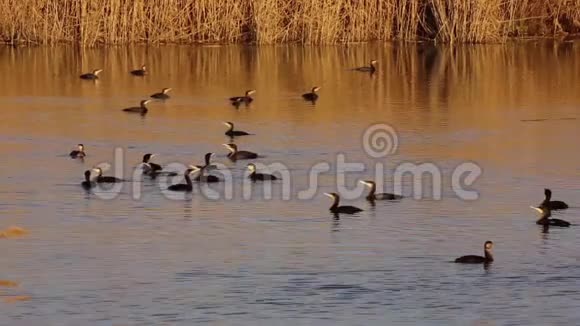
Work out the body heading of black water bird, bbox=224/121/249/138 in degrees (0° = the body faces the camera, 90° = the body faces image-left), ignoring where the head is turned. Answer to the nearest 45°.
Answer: approximately 90°

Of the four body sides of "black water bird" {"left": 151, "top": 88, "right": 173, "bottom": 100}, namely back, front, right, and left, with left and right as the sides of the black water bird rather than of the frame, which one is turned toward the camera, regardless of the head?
right

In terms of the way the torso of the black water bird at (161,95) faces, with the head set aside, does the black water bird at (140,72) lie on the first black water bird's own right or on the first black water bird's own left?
on the first black water bird's own left

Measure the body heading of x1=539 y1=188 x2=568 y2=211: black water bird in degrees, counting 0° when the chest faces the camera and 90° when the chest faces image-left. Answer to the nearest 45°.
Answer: approximately 90°

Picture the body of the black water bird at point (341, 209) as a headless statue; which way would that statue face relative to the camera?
to the viewer's left

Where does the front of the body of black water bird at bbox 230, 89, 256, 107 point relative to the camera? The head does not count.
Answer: to the viewer's right

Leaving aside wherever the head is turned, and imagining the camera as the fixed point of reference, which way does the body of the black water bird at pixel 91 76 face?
to the viewer's right

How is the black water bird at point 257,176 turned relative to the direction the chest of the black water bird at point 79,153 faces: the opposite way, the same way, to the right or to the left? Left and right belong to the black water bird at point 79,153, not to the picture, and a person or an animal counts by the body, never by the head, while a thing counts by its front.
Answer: the opposite way

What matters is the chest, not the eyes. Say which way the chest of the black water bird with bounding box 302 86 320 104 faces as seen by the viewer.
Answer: to the viewer's right
